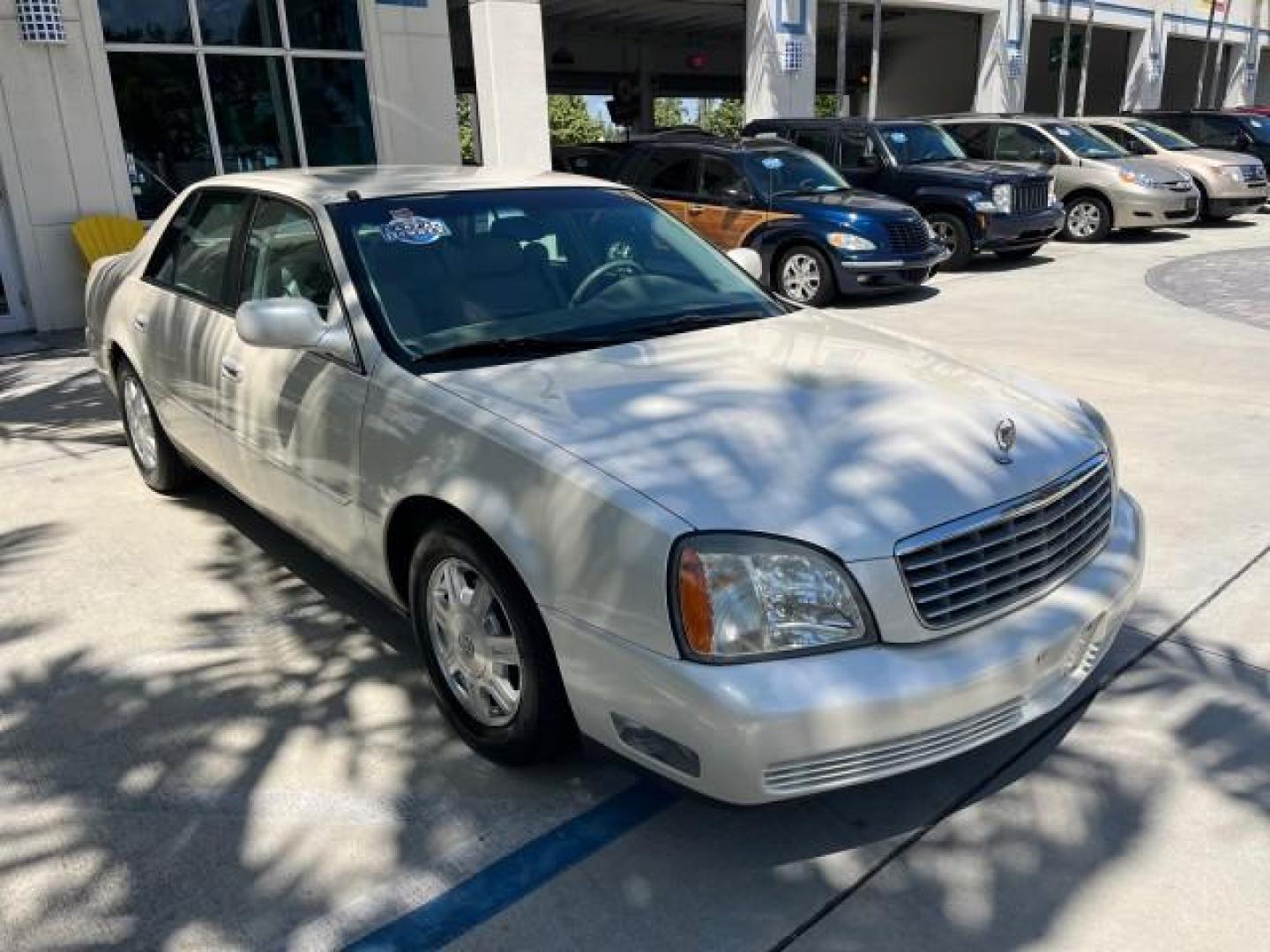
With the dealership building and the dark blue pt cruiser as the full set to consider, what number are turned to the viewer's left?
0

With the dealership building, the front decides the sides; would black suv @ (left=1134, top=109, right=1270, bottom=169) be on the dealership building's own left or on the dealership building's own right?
on the dealership building's own left

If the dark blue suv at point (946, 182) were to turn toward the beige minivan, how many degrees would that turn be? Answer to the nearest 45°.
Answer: approximately 90° to its left

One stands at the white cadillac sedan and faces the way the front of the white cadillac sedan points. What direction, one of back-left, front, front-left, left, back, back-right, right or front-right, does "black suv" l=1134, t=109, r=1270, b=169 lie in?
left

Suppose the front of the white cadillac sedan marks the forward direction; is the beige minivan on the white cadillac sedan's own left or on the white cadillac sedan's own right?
on the white cadillac sedan's own left

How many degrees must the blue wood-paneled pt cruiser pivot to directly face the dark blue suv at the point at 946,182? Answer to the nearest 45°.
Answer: approximately 90° to its left

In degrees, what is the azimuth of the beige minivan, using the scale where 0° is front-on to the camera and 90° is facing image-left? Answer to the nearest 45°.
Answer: approximately 315°

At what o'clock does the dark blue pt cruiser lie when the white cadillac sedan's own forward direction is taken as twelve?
The dark blue pt cruiser is roughly at 8 o'clock from the white cadillac sedan.

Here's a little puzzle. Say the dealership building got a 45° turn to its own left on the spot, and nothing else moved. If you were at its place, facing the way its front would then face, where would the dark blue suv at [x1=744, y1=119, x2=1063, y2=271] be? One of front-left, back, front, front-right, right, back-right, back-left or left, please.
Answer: front
